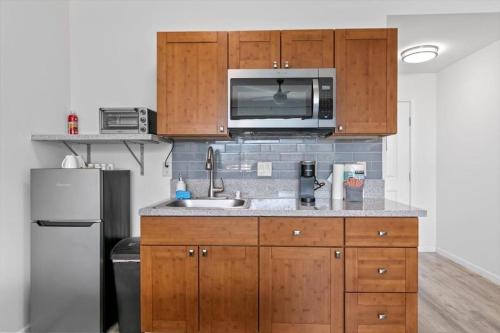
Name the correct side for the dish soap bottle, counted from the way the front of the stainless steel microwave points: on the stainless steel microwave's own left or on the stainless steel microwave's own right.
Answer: on the stainless steel microwave's own right

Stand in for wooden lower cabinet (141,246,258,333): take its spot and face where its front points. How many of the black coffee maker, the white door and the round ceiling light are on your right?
0

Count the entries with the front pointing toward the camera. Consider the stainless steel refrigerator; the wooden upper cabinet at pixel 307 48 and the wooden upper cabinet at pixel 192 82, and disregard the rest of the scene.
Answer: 3

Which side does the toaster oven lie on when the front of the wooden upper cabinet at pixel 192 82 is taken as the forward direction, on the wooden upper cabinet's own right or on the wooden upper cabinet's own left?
on the wooden upper cabinet's own right

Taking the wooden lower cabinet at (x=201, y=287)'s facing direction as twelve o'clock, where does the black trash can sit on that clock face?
The black trash can is roughly at 4 o'clock from the wooden lower cabinet.

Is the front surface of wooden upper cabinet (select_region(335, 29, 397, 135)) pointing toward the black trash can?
no

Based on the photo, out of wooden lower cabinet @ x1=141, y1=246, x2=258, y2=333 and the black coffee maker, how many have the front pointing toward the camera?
2

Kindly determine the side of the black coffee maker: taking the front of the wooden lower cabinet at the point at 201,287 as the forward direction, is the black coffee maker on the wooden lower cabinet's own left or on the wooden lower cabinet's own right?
on the wooden lower cabinet's own left

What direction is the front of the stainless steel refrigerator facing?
toward the camera

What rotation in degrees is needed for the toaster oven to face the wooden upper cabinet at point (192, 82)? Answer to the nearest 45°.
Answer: approximately 45° to its left

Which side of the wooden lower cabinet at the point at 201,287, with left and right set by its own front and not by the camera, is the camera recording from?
front

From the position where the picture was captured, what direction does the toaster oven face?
facing the viewer
